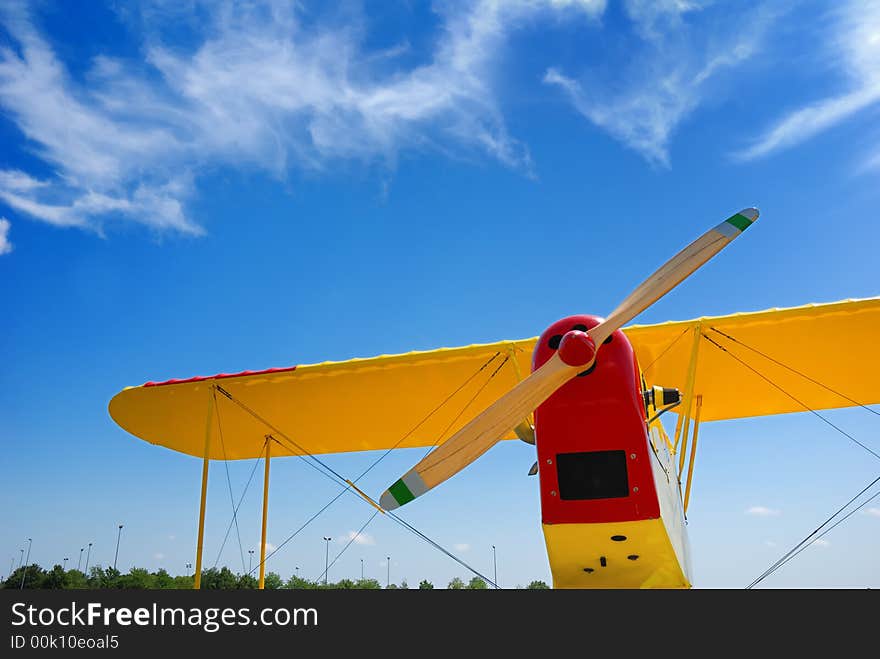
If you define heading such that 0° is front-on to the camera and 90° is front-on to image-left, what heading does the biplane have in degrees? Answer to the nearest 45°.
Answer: approximately 0°
